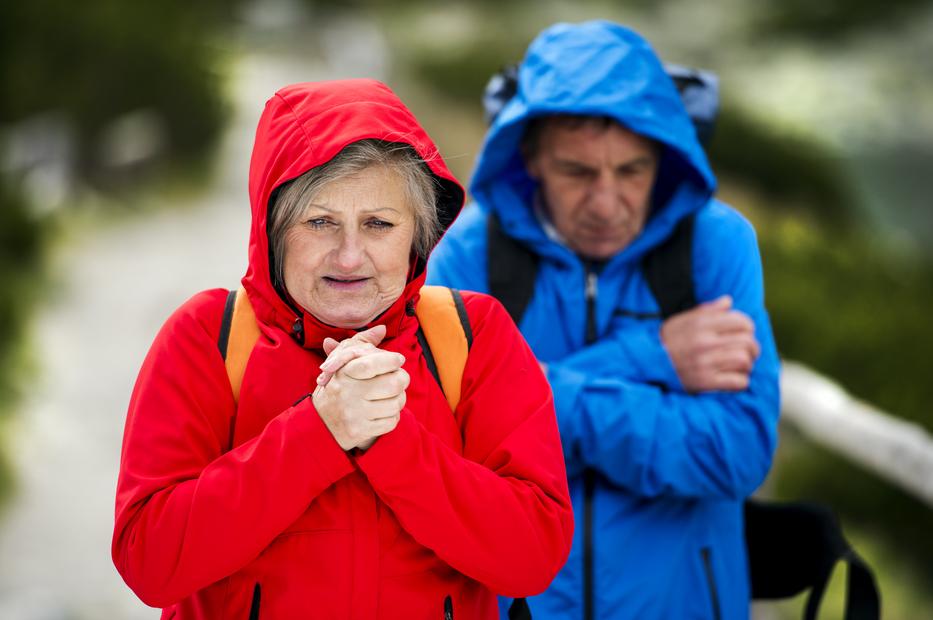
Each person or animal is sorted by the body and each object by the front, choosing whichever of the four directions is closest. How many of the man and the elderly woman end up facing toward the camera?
2

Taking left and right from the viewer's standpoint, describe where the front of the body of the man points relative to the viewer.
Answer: facing the viewer

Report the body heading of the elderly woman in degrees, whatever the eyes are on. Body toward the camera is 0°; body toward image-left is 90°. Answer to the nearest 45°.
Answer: approximately 0°

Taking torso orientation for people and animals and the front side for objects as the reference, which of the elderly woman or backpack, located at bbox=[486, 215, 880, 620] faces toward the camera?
the elderly woman

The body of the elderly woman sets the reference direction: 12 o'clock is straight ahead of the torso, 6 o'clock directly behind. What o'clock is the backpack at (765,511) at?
The backpack is roughly at 8 o'clock from the elderly woman.

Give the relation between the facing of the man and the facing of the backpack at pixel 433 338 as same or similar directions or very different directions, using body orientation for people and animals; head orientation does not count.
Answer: very different directions

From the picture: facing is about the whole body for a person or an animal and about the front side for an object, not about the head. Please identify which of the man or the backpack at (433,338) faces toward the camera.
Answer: the man

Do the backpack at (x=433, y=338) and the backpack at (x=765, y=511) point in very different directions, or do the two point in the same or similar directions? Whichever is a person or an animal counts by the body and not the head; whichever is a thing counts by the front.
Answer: same or similar directions

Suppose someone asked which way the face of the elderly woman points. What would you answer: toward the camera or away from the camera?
toward the camera

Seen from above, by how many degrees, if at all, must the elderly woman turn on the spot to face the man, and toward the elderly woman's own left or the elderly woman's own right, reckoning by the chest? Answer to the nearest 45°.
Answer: approximately 135° to the elderly woman's own left

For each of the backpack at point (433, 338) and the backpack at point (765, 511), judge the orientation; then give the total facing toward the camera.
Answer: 0

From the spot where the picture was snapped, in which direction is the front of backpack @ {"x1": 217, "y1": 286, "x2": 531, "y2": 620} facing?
facing away from the viewer

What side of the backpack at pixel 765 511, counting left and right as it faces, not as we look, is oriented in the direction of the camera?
back
